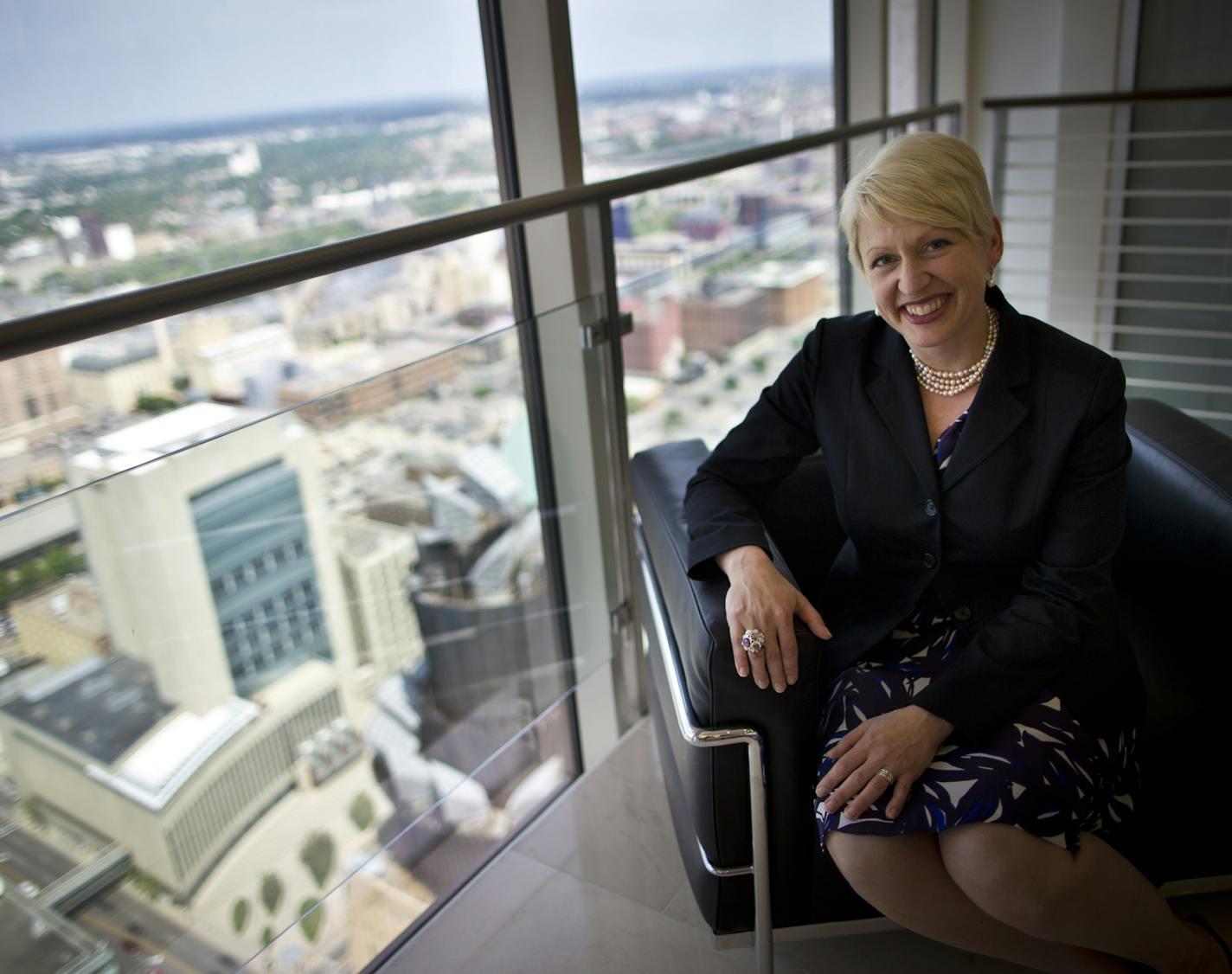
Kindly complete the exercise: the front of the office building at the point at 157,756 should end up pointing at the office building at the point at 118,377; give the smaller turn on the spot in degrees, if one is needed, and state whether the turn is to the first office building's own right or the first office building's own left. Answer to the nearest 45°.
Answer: approximately 135° to the first office building's own left

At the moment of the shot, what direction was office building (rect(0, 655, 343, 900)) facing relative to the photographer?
facing the viewer and to the right of the viewer
